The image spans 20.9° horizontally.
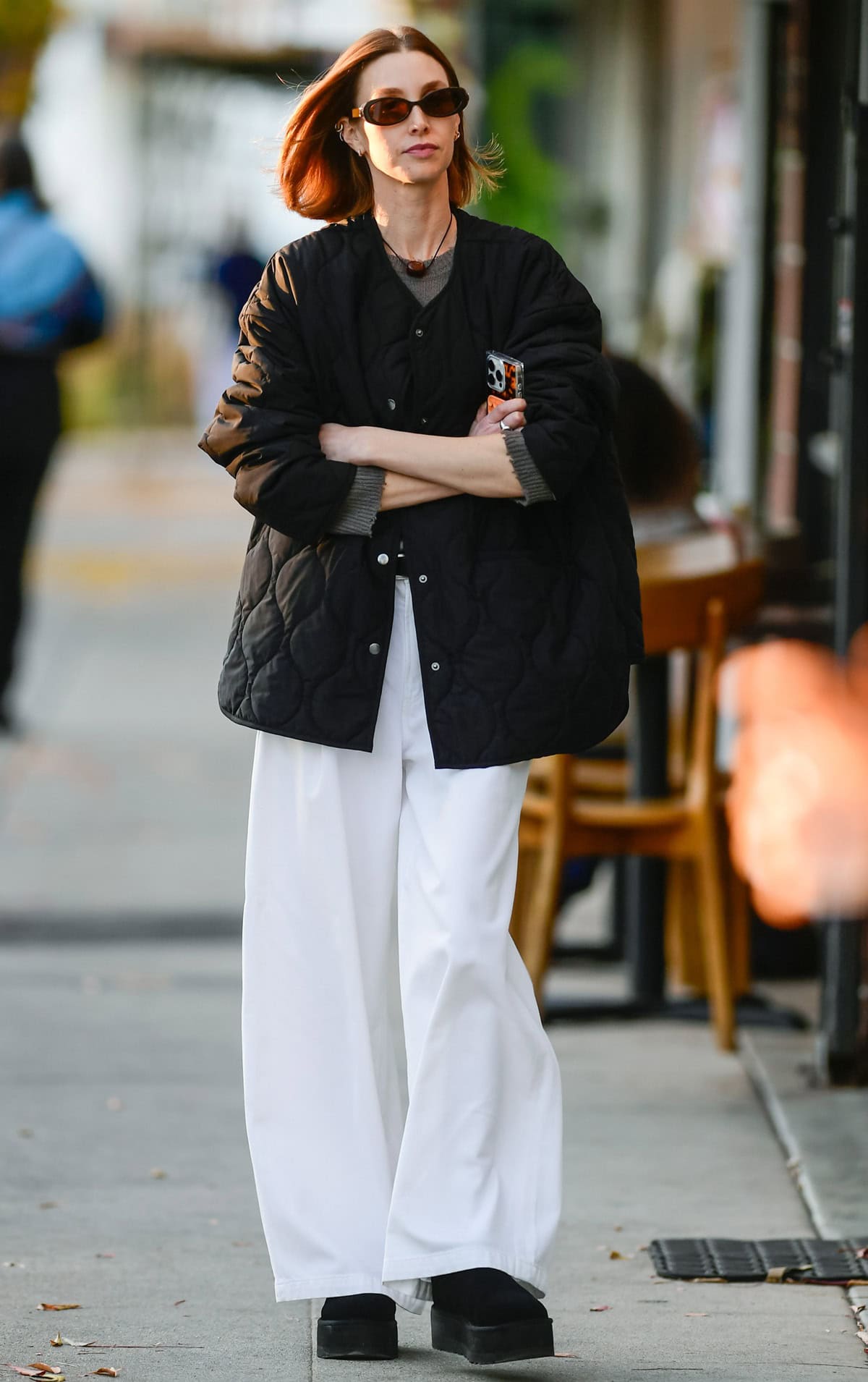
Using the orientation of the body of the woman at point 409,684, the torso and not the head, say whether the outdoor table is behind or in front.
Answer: behind

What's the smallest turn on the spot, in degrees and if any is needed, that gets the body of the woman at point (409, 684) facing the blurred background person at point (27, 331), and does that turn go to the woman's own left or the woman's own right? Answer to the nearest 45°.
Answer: approximately 180°

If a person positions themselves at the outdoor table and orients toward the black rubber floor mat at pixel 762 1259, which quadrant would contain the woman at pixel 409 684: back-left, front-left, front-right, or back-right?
front-right

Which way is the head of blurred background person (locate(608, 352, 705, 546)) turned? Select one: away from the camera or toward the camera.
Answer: away from the camera

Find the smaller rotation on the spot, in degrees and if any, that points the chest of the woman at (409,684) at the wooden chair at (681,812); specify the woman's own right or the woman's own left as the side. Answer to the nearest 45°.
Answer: approximately 180°

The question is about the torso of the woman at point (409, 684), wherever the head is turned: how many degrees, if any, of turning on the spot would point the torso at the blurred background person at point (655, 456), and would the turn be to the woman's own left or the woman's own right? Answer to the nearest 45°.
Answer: approximately 180°

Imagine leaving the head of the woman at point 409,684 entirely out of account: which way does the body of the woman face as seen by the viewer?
toward the camera
